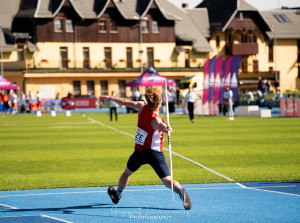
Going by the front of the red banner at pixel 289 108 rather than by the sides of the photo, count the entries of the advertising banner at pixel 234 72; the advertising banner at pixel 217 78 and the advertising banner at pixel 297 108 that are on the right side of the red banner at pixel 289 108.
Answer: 2

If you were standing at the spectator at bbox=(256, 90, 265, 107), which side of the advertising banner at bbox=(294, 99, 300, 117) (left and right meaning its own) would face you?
back

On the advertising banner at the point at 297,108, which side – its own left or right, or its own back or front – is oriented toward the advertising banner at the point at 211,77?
right

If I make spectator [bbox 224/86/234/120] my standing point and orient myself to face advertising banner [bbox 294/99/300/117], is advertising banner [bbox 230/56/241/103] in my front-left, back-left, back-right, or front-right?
front-left

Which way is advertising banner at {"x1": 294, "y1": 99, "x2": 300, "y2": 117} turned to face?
toward the camera

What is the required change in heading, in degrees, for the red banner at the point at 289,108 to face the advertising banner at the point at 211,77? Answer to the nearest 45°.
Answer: approximately 90° to its right

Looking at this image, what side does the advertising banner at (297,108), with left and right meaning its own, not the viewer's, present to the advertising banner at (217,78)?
right

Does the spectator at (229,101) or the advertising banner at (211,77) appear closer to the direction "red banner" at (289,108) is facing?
the spectator
